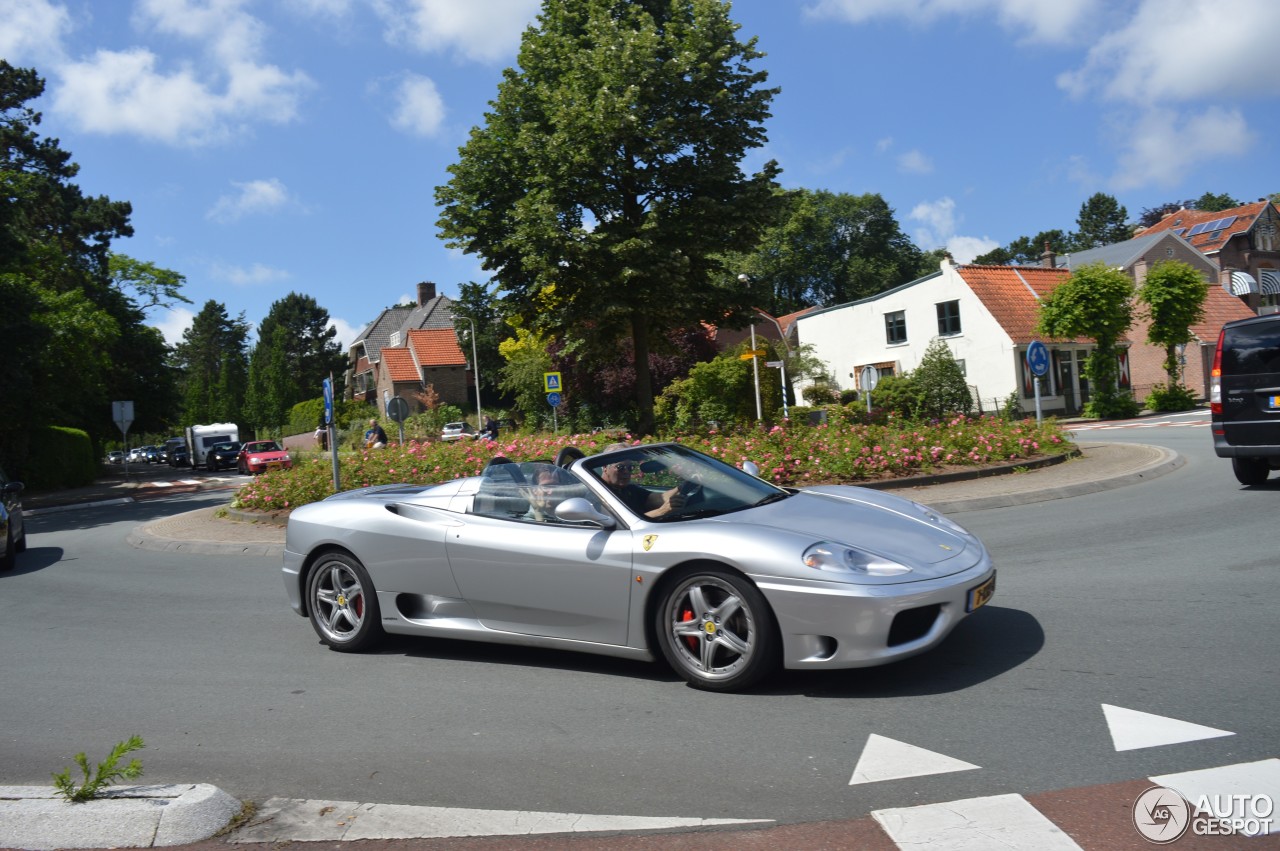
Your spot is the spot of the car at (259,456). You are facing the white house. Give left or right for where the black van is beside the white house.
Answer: right

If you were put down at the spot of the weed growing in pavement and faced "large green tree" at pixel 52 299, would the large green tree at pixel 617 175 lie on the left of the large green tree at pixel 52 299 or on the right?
right

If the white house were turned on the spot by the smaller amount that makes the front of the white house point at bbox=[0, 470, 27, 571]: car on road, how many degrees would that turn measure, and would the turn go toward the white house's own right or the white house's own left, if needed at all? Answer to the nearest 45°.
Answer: approximately 45° to the white house's own right

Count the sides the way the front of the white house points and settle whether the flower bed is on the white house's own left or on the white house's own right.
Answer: on the white house's own right

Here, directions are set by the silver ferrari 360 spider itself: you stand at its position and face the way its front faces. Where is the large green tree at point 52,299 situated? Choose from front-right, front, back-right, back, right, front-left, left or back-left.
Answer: back

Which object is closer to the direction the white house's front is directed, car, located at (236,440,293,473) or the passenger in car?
the passenger in car

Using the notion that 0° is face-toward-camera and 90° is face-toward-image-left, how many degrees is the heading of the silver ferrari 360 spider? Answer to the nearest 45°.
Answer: approximately 315°

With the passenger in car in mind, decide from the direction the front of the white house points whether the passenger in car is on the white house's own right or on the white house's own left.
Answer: on the white house's own right

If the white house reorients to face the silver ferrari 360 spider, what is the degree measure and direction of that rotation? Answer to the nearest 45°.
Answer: approximately 45° to its right

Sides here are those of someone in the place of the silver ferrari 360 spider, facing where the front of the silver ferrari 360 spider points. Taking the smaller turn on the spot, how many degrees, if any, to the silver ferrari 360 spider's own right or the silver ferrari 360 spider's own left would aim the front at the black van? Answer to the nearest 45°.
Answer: approximately 90° to the silver ferrari 360 spider's own left

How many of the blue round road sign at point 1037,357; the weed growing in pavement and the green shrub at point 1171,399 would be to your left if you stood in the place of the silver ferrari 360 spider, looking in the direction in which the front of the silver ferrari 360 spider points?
2
